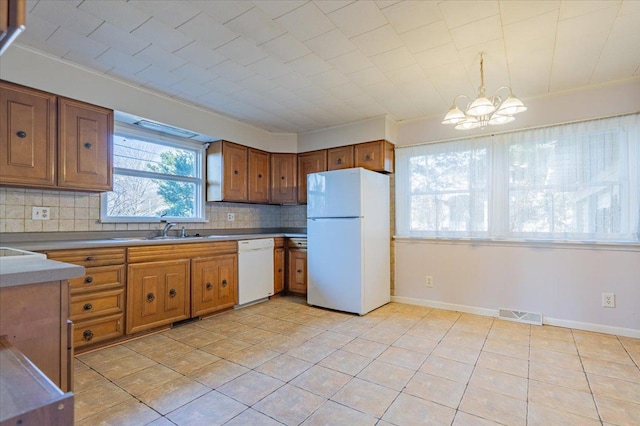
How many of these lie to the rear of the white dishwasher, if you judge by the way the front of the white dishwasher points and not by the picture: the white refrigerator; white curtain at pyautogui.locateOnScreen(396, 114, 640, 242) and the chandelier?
0

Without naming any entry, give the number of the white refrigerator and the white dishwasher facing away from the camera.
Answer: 0

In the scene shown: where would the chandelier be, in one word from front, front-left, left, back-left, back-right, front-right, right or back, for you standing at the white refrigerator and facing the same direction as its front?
left

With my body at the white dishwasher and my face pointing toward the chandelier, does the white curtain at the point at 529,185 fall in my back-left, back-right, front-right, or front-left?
front-left

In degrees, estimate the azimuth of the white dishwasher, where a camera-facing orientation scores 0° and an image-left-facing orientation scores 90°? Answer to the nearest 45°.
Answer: approximately 315°

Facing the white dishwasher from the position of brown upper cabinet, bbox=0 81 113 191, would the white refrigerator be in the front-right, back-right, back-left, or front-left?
front-right

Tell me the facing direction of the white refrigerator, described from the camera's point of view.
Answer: facing the viewer and to the left of the viewer

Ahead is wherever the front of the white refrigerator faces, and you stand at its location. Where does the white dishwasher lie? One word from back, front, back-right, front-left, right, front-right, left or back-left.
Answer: front-right

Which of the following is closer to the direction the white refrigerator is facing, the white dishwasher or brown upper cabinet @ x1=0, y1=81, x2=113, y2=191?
the brown upper cabinet

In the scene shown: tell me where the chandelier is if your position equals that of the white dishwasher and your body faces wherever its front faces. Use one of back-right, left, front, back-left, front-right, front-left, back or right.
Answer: front

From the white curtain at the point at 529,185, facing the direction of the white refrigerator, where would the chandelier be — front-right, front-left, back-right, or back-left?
front-left
